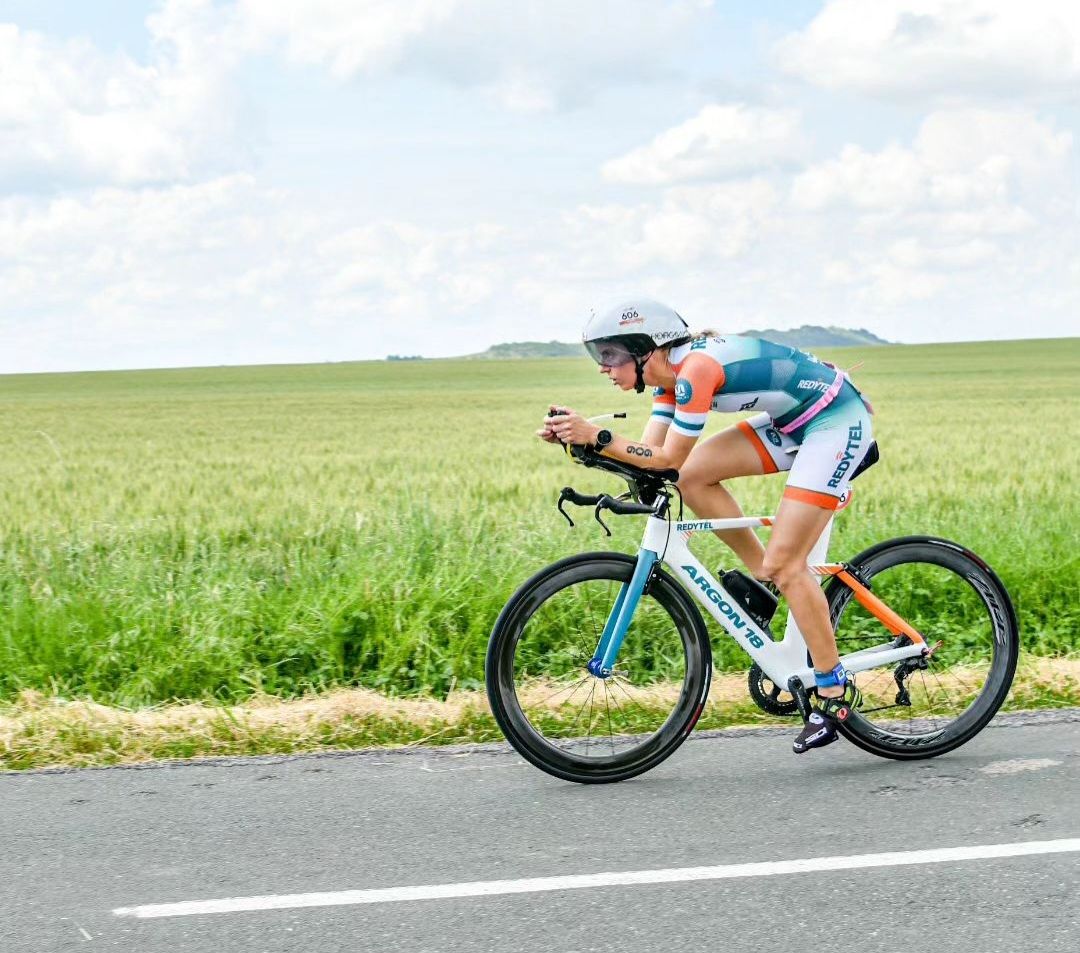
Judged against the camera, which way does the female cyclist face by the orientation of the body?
to the viewer's left

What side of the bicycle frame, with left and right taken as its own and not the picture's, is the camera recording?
left
